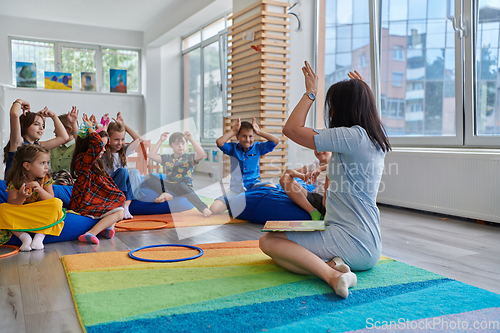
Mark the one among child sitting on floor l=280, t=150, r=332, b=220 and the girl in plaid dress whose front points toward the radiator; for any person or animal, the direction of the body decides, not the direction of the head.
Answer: the girl in plaid dress

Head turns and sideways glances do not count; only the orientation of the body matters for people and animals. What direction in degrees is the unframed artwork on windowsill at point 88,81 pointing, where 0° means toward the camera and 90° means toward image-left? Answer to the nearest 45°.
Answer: approximately 0°

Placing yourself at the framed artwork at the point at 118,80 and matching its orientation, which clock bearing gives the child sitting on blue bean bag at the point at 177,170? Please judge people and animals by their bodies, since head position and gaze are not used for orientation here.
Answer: The child sitting on blue bean bag is roughly at 12 o'clock from the framed artwork.

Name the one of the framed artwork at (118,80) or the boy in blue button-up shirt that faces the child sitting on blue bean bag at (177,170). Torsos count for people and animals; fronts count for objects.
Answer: the framed artwork

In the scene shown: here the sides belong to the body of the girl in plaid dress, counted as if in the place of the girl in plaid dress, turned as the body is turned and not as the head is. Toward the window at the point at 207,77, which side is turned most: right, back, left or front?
left

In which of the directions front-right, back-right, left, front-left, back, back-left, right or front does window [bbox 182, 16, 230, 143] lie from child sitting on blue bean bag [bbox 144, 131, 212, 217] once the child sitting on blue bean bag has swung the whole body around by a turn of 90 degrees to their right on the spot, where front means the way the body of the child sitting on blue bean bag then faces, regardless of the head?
right

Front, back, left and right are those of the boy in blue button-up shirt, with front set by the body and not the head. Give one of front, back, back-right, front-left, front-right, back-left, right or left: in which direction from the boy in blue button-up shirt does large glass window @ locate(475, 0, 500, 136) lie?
left

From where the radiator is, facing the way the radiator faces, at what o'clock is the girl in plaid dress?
The girl in plaid dress is roughly at 12 o'clock from the radiator.
